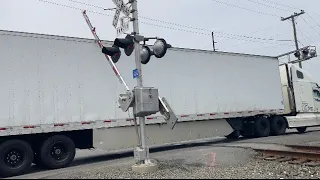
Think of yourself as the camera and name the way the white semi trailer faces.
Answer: facing away from the viewer and to the right of the viewer
